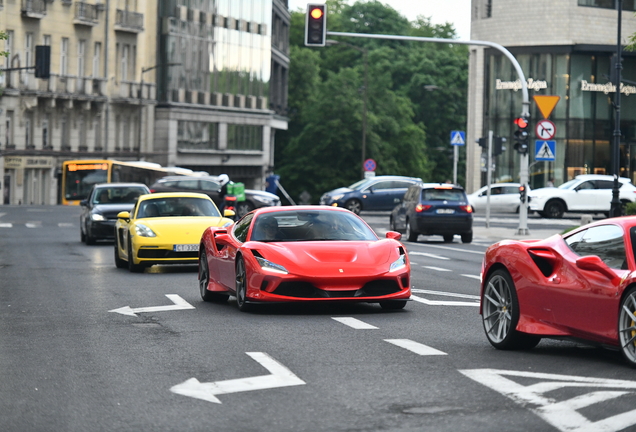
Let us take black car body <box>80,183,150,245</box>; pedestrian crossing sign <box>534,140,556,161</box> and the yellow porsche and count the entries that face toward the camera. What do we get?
3

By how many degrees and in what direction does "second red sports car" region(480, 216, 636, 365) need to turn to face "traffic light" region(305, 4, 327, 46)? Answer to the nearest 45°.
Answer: approximately 135° to its left

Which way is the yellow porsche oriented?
toward the camera

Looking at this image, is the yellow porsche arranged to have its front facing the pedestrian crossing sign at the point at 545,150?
no

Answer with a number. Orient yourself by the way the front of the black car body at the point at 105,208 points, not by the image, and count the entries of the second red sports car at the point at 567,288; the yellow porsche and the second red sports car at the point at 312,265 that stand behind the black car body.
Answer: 0

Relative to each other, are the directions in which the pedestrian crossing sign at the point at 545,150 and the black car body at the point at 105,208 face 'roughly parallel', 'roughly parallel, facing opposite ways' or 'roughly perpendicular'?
roughly parallel

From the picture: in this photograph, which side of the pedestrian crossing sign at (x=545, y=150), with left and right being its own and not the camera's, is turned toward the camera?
front

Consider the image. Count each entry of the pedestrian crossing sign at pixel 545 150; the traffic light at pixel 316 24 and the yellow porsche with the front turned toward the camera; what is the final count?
3

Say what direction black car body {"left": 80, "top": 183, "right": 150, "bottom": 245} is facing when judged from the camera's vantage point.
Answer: facing the viewer

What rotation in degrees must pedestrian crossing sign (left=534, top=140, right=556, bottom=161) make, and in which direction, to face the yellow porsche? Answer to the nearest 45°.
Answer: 0° — it already faces it

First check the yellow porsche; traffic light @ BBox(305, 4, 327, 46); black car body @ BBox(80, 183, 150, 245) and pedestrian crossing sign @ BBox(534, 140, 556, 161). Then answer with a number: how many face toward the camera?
4

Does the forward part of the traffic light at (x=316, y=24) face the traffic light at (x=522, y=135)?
no

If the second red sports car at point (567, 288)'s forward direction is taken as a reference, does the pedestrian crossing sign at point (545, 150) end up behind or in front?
behind

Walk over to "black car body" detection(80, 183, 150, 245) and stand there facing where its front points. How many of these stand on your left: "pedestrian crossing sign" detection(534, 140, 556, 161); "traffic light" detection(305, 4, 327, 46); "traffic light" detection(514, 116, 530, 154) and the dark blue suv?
4

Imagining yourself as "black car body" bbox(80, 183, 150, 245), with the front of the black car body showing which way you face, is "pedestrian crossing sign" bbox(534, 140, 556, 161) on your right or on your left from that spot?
on your left

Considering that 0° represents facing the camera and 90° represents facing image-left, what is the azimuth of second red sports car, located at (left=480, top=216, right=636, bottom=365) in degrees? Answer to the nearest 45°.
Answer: approximately 315°

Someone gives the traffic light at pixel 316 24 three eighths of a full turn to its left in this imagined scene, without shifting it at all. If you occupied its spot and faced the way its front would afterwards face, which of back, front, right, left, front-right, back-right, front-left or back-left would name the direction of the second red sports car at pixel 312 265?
back-right
